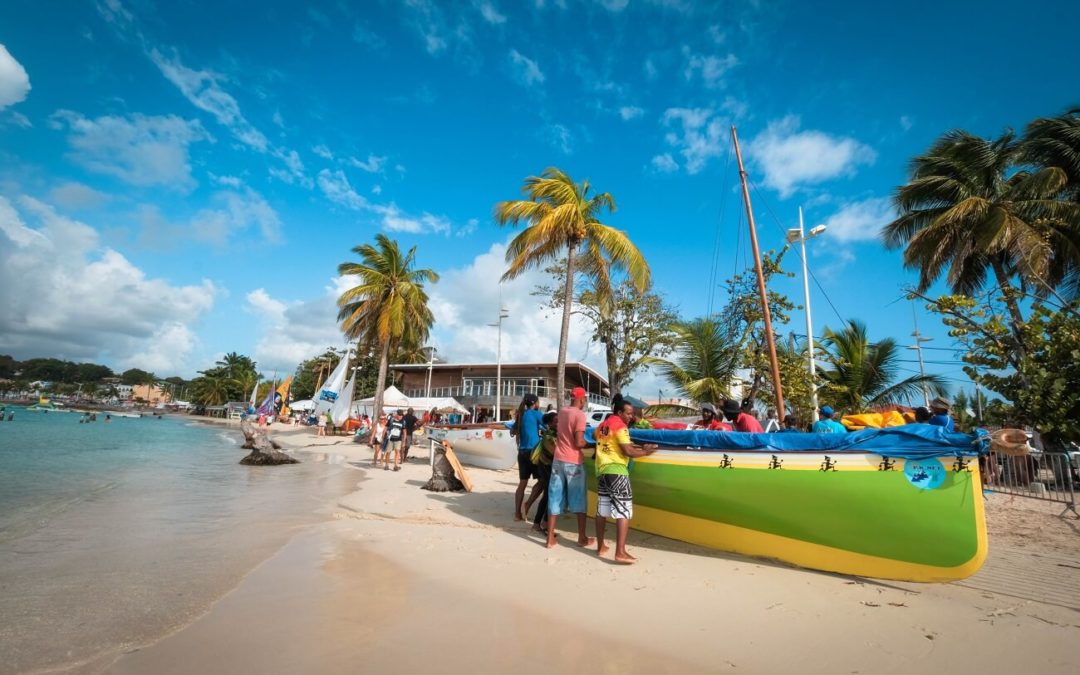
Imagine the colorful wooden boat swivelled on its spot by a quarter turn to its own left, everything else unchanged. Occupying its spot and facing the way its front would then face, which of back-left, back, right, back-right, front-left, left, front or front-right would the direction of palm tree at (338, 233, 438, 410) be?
left

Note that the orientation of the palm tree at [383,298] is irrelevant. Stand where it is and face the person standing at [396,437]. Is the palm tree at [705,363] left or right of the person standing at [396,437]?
left

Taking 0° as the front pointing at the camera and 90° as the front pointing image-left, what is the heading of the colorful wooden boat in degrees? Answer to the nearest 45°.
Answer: approximately 315°

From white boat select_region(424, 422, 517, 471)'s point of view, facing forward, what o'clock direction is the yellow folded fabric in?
The yellow folded fabric is roughly at 8 o'clock from the white boat.

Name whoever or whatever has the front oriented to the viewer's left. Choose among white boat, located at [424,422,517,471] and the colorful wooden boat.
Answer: the white boat

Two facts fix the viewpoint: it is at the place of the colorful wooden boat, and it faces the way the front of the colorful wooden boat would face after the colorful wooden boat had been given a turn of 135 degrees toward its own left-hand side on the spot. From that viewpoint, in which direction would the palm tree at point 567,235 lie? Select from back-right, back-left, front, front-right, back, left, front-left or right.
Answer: front-left

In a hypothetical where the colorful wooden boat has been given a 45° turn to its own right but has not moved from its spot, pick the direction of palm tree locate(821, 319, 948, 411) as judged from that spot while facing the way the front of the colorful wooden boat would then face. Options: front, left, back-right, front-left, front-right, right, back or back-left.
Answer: back

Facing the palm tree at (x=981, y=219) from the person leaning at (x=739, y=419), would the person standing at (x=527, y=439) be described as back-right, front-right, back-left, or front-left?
back-left

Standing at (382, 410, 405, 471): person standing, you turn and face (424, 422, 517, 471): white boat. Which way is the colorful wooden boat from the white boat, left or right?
right

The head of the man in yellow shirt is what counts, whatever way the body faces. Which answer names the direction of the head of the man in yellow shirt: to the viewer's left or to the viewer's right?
to the viewer's right

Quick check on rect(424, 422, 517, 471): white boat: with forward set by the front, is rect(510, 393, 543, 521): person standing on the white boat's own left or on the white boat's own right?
on the white boat's own left

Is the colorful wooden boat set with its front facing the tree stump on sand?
no

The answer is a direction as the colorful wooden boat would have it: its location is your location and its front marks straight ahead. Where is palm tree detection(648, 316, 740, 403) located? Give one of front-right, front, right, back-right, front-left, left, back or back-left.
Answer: back-left
